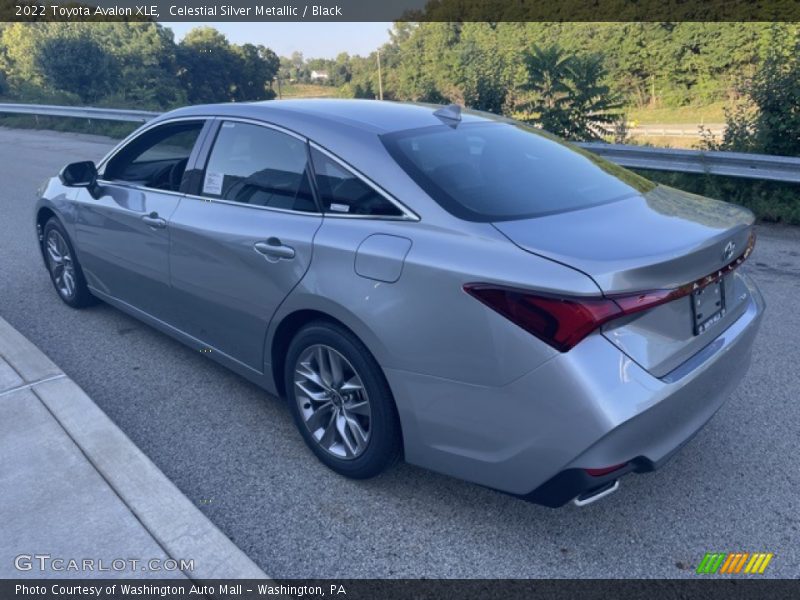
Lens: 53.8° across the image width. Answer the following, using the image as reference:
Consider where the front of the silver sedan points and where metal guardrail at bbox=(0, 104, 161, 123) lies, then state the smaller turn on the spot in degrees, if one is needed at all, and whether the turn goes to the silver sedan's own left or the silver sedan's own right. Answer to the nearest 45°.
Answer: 0° — it already faces it

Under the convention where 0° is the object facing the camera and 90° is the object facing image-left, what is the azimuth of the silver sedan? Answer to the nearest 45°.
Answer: approximately 135°

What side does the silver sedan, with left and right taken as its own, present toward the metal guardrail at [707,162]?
right

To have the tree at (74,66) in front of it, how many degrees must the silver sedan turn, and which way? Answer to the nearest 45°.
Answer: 0° — it already faces it

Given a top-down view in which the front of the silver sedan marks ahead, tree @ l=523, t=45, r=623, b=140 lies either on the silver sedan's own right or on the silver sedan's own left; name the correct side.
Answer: on the silver sedan's own right

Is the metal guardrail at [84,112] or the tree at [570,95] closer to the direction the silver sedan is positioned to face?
the metal guardrail

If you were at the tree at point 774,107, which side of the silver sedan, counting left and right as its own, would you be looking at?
right
